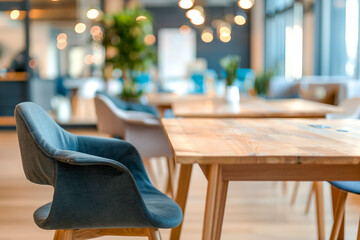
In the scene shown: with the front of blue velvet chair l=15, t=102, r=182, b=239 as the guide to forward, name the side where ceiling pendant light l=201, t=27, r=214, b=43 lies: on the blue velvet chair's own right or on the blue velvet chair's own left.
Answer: on the blue velvet chair's own left

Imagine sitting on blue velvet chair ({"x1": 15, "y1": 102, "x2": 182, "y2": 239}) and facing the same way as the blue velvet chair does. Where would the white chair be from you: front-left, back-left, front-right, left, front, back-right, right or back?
left

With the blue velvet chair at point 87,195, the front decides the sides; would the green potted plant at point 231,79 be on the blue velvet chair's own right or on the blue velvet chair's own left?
on the blue velvet chair's own left

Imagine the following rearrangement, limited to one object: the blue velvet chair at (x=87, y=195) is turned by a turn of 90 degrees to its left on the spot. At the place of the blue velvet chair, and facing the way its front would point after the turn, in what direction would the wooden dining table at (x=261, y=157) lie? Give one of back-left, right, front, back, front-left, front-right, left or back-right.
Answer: right

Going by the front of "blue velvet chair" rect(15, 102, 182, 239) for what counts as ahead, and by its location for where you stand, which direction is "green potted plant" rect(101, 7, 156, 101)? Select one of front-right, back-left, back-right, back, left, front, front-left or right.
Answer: left

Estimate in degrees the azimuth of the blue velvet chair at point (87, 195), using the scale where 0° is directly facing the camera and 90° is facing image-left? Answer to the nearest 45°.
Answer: approximately 270°
